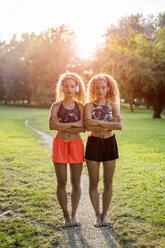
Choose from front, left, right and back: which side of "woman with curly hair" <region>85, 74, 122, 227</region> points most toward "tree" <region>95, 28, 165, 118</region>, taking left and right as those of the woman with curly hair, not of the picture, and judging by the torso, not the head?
back

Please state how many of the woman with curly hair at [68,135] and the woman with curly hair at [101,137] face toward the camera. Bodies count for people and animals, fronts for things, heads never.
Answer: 2

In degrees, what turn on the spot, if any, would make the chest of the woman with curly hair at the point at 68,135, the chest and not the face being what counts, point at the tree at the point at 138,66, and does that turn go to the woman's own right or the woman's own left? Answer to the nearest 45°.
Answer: approximately 180°

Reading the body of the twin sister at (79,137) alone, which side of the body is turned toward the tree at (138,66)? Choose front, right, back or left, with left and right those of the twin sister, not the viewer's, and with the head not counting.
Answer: back
